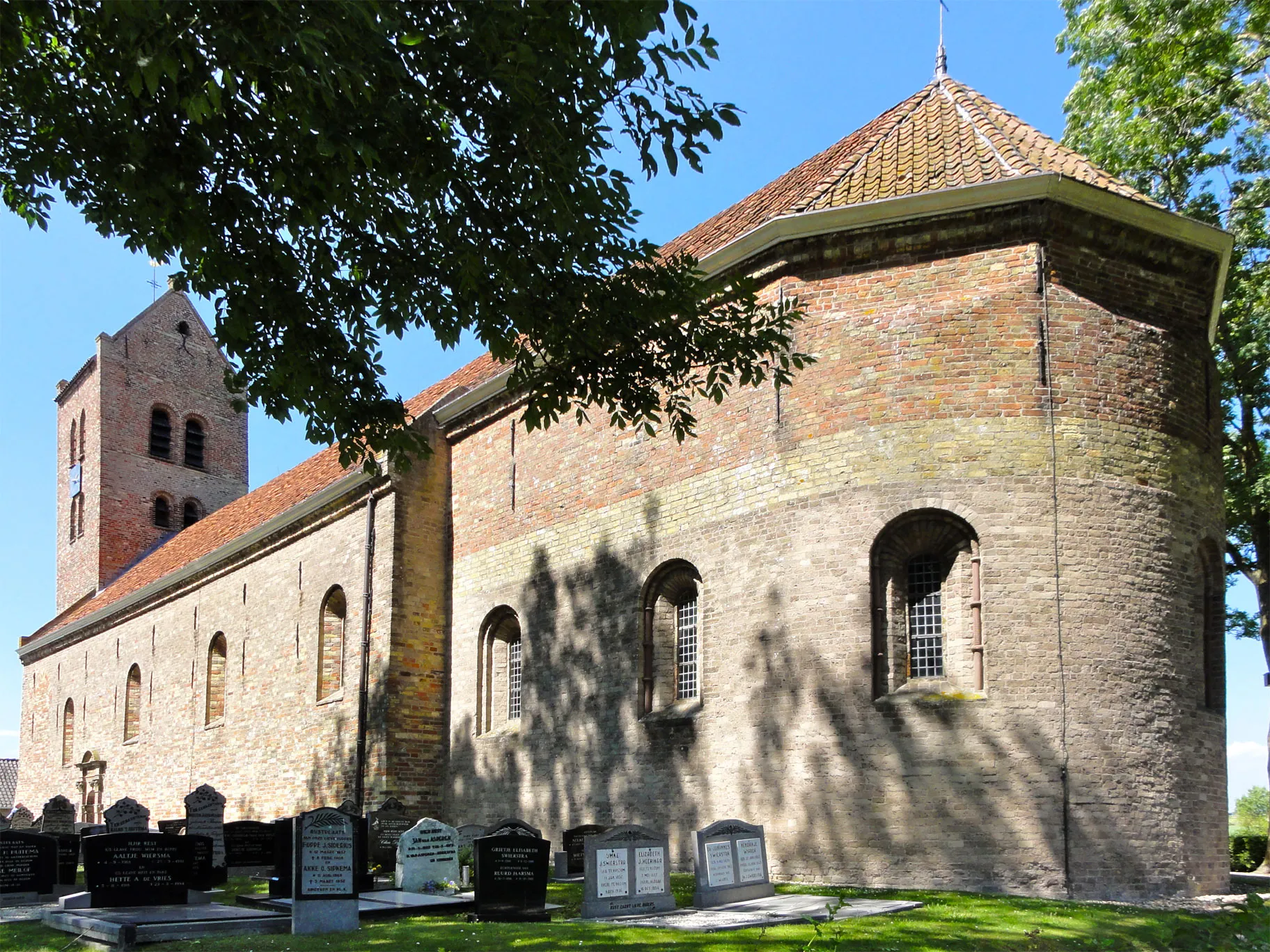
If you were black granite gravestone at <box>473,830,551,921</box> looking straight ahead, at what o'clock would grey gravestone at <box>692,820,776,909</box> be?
The grey gravestone is roughly at 9 o'clock from the black granite gravestone.

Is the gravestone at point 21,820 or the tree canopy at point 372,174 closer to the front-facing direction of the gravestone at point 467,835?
the tree canopy

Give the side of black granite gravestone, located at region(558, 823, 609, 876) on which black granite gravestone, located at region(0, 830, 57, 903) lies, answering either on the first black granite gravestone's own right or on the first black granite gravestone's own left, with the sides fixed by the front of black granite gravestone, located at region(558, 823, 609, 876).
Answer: on the first black granite gravestone's own right

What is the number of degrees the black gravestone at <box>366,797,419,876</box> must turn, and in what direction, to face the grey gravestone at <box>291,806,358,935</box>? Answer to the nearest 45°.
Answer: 0° — it already faces it

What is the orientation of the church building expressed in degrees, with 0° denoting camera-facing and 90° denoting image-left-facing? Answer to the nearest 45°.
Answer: approximately 135°

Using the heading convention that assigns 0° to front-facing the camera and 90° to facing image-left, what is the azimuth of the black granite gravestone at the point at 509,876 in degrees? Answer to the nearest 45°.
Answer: approximately 0°

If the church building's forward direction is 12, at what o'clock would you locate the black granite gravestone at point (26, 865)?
The black granite gravestone is roughly at 11 o'clock from the church building.
